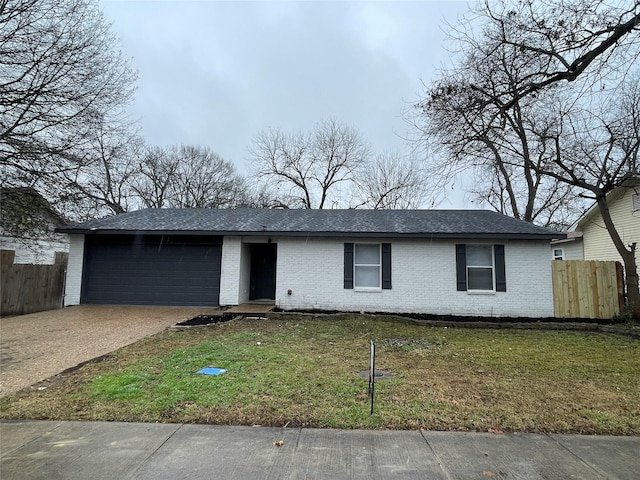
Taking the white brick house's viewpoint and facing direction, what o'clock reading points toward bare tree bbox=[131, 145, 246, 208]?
The bare tree is roughly at 5 o'clock from the white brick house.

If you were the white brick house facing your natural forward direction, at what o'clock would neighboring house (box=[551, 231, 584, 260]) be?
The neighboring house is roughly at 8 o'clock from the white brick house.

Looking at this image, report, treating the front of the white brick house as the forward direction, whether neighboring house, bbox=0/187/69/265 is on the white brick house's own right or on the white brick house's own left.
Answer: on the white brick house's own right

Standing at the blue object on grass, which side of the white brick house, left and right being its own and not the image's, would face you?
front

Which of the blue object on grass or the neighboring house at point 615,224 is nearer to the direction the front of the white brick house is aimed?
the blue object on grass

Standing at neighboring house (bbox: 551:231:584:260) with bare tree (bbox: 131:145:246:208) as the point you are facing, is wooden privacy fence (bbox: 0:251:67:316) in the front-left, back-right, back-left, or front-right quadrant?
front-left

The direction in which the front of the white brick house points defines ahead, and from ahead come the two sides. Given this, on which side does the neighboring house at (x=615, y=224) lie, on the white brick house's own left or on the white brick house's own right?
on the white brick house's own left

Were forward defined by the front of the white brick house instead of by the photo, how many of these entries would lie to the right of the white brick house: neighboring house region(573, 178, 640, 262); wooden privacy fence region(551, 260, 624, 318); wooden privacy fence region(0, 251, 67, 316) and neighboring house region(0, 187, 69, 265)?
2

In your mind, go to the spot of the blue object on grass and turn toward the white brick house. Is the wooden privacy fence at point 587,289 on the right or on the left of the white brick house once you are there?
right

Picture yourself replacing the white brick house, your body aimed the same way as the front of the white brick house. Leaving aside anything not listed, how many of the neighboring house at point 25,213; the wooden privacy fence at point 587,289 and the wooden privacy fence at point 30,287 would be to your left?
1

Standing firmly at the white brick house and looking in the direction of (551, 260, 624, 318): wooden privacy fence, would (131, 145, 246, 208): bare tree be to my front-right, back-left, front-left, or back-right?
back-left

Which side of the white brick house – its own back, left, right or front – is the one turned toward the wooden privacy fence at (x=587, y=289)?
left

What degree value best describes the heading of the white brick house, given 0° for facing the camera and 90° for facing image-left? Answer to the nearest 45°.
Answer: approximately 0°

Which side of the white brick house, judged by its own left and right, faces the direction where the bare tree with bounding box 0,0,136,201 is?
right

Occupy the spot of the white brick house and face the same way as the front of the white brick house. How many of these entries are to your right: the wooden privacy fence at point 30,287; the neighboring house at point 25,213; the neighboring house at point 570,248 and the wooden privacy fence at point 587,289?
2
